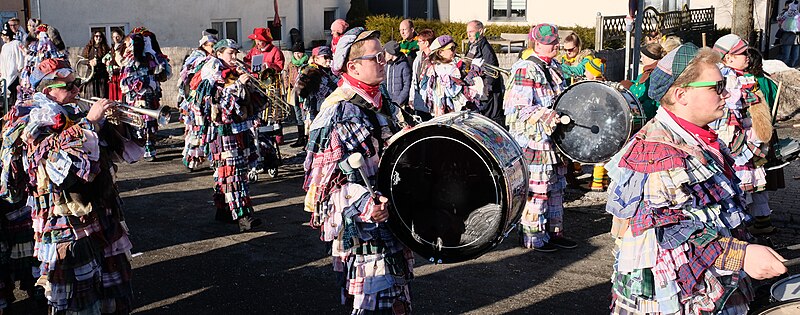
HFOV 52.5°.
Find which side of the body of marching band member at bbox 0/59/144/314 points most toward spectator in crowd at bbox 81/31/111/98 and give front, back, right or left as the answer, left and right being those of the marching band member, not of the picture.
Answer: left

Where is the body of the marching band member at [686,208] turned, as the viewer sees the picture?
to the viewer's right

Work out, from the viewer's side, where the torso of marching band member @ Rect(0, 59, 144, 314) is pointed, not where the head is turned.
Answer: to the viewer's right

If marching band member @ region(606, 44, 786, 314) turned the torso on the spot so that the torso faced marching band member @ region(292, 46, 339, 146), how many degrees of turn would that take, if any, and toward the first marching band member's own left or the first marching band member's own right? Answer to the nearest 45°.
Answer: approximately 135° to the first marching band member's own left

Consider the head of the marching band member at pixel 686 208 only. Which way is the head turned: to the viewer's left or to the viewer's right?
to the viewer's right

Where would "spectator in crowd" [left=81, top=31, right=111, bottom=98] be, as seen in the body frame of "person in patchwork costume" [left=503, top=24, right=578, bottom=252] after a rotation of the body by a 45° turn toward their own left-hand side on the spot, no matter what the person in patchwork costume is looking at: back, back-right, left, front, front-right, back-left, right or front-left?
left

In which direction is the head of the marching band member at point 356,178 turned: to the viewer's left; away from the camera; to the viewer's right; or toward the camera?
to the viewer's right
